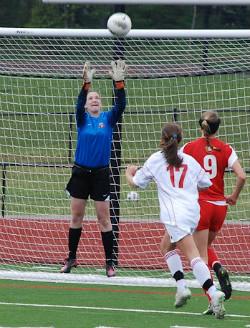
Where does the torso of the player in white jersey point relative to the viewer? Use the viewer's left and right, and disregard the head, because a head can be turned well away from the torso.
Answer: facing away from the viewer and to the left of the viewer

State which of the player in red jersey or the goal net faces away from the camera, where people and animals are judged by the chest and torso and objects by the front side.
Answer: the player in red jersey

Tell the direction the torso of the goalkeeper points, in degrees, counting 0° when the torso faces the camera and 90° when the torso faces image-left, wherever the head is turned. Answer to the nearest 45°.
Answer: approximately 0°

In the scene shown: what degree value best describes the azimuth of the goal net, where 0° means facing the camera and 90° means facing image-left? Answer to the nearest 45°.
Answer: approximately 0°

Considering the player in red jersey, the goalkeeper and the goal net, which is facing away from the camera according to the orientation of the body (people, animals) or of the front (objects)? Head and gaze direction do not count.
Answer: the player in red jersey

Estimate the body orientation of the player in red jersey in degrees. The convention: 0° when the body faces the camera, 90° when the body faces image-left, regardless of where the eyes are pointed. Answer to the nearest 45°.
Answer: approximately 180°

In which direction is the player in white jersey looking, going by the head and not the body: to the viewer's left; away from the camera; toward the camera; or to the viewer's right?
away from the camera

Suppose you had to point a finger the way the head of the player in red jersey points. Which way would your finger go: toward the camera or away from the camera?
away from the camera

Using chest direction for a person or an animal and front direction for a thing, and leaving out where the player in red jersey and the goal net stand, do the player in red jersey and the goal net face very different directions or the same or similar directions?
very different directions
